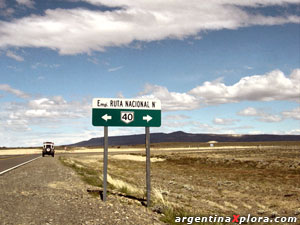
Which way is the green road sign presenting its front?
toward the camera
